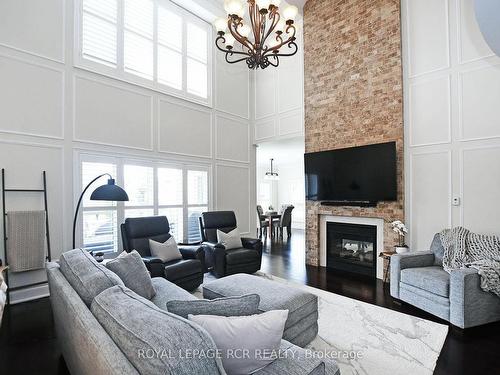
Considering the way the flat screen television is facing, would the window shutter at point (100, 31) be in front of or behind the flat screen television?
in front

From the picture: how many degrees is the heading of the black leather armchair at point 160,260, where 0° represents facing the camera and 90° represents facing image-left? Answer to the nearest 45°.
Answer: approximately 315°

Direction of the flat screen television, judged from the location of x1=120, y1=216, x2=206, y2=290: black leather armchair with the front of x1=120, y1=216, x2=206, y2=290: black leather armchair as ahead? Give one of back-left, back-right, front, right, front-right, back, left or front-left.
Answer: front-left

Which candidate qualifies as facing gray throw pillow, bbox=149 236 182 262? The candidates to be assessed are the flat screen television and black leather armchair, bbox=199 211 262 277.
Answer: the flat screen television

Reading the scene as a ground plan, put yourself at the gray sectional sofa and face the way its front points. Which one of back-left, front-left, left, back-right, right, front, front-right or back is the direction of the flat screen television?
front

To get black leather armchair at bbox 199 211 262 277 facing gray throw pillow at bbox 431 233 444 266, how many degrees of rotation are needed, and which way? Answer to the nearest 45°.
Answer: approximately 45° to its left

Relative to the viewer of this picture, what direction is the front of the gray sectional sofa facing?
facing away from the viewer and to the right of the viewer

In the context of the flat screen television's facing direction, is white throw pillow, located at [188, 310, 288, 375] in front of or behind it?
in front

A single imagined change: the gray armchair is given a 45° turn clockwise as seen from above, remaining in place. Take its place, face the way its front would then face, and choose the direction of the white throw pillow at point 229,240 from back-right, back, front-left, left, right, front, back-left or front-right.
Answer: front

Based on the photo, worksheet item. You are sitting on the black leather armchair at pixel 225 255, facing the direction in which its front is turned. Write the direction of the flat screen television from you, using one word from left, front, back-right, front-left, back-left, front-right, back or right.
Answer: front-left

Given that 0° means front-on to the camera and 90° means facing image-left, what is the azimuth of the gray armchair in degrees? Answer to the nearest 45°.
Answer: approximately 45°

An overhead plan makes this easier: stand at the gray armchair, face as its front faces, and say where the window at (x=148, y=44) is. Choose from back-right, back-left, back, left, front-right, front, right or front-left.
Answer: front-right

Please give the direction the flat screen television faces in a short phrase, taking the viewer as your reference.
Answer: facing the viewer and to the left of the viewer

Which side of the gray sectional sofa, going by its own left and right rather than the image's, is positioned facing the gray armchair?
front

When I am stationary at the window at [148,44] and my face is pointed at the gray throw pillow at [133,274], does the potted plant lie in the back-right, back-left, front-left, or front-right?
front-left

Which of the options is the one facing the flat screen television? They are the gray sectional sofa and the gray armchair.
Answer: the gray sectional sofa

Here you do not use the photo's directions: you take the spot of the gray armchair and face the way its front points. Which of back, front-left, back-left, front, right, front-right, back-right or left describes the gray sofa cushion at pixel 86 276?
front

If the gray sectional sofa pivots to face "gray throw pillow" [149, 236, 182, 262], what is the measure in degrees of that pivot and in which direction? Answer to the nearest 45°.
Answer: approximately 45° to its left

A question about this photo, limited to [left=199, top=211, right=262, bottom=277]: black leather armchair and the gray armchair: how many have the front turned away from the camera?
0

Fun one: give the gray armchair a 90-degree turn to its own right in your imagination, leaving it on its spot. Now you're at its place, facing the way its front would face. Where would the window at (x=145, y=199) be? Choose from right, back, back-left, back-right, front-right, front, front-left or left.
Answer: front-left

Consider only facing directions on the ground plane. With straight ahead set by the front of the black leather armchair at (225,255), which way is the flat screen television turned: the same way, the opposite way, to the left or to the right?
to the right

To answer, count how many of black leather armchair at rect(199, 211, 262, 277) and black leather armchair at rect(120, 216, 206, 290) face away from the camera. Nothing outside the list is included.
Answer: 0
